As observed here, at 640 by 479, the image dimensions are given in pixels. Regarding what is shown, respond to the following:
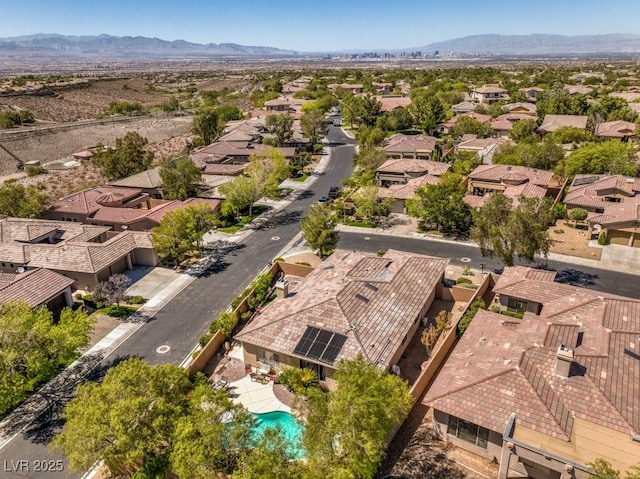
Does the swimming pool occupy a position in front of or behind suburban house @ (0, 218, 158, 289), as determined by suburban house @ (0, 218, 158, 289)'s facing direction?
in front

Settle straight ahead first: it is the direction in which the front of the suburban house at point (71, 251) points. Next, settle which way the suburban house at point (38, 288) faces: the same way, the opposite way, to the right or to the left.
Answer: the same way

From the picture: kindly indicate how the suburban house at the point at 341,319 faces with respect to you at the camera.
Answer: facing away from the viewer and to the right of the viewer

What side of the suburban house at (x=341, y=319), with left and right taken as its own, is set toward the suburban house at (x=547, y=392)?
right

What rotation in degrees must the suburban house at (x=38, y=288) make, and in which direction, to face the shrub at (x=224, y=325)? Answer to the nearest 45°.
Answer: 0° — it already faces it

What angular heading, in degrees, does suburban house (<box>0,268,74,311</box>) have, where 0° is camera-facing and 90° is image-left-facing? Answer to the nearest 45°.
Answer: approximately 315°

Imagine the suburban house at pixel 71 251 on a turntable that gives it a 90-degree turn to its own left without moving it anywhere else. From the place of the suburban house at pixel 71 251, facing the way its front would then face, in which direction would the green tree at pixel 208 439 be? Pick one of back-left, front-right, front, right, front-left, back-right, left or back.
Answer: back-right

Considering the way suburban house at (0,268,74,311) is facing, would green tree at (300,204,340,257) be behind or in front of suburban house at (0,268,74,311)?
in front

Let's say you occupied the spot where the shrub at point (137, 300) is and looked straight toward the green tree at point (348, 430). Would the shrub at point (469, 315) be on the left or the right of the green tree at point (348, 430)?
left

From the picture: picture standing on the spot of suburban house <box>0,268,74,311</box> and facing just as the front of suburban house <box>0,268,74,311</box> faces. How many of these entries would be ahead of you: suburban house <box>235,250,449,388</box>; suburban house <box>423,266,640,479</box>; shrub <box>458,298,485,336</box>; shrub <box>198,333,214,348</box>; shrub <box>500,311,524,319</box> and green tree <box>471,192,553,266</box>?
6

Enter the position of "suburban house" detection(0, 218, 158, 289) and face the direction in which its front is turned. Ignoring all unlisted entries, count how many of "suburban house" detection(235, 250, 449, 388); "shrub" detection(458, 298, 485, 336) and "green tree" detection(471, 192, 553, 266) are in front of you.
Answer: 3

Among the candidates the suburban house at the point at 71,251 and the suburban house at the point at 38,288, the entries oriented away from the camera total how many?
0

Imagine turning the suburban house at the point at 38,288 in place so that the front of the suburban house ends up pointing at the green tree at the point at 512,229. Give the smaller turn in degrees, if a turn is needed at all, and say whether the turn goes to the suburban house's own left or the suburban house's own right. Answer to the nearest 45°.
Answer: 0° — it already faces it

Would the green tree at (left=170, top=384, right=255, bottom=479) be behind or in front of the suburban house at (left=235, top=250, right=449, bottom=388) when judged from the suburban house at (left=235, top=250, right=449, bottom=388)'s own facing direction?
behind

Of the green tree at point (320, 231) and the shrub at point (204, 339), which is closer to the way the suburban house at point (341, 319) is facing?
the green tree

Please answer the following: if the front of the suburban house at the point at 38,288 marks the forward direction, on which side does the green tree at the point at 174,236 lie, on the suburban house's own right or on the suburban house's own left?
on the suburban house's own left

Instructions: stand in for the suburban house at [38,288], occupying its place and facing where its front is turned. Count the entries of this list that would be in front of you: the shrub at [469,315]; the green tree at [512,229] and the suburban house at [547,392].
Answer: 3

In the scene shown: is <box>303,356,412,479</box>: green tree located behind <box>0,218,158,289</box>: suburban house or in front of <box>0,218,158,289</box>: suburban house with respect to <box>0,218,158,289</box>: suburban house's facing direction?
in front
